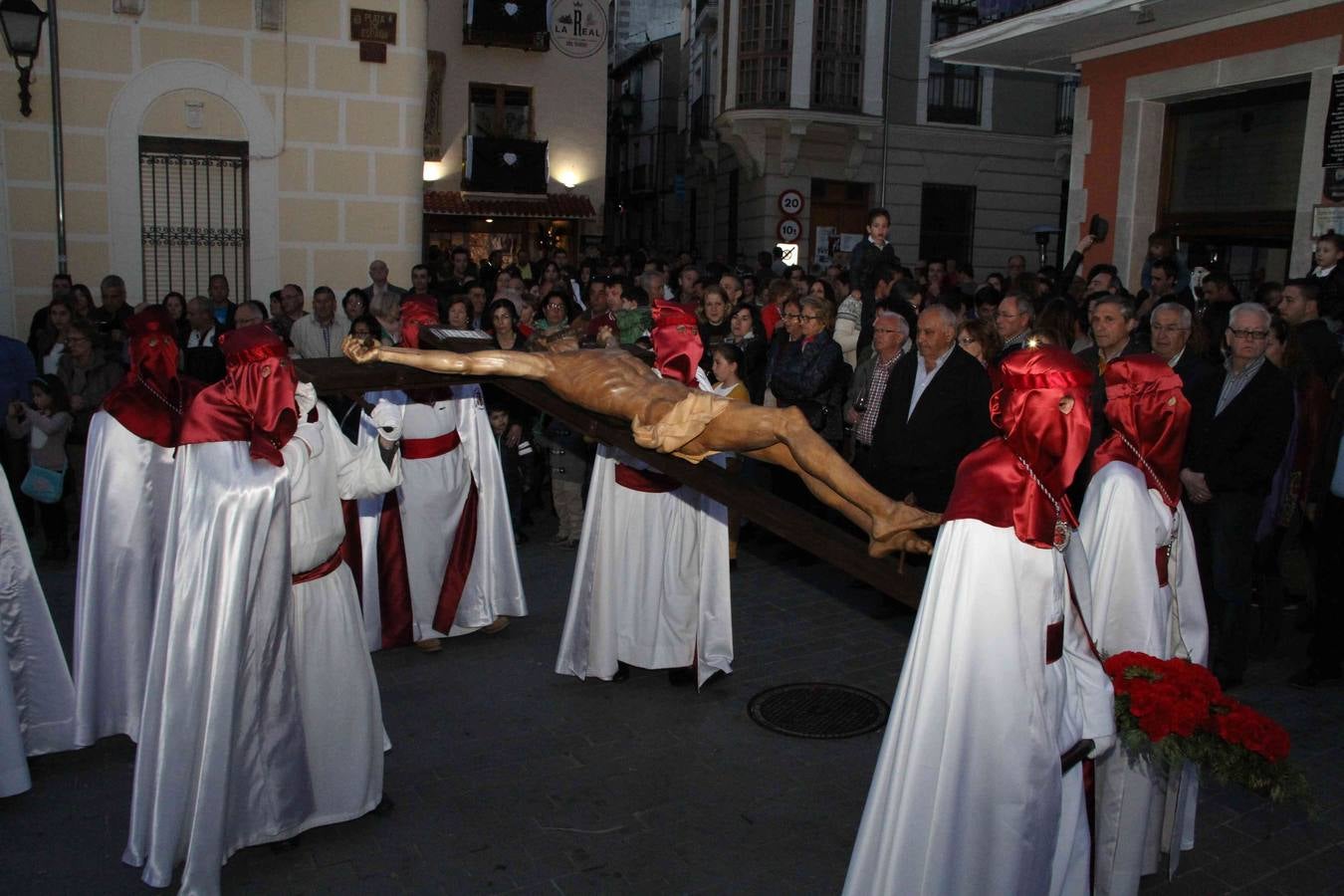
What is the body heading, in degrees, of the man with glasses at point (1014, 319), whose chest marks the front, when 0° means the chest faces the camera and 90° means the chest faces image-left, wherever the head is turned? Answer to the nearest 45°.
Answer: approximately 45°

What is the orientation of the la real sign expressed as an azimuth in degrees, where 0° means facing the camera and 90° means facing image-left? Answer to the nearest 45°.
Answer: approximately 0°

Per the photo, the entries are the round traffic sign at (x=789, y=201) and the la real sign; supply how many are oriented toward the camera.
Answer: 2

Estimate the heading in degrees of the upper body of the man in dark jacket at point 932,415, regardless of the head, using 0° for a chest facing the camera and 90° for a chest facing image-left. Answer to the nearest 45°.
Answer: approximately 45°

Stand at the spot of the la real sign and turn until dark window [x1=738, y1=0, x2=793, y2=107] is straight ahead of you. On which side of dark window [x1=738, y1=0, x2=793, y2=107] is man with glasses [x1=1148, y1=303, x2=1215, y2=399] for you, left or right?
right

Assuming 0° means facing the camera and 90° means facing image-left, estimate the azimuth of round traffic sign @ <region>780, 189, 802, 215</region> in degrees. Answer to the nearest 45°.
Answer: approximately 0°

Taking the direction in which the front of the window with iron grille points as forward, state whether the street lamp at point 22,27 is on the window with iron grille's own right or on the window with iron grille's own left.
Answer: on the window with iron grille's own right

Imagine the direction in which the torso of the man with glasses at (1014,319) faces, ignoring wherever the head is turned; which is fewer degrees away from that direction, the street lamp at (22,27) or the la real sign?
the street lamp

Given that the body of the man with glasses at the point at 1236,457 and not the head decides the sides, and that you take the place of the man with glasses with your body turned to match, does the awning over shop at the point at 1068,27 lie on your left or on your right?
on your right

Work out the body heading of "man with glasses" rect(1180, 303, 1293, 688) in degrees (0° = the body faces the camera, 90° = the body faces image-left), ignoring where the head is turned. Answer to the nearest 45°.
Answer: approximately 45°

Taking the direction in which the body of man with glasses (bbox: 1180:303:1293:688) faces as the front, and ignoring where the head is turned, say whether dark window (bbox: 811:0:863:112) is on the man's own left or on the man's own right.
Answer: on the man's own right
